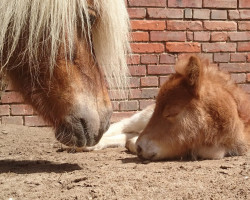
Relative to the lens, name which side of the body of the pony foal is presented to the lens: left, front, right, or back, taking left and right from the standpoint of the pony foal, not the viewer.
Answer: left
